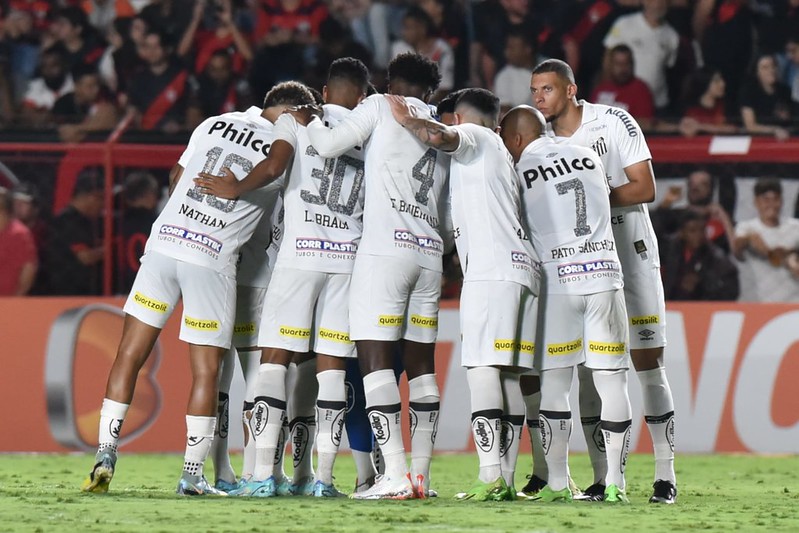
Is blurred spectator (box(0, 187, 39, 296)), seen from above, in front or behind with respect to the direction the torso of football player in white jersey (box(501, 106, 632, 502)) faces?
in front

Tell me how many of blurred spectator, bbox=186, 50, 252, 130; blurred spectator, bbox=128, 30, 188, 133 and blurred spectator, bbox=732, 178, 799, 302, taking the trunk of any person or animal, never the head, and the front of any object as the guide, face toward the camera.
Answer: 3

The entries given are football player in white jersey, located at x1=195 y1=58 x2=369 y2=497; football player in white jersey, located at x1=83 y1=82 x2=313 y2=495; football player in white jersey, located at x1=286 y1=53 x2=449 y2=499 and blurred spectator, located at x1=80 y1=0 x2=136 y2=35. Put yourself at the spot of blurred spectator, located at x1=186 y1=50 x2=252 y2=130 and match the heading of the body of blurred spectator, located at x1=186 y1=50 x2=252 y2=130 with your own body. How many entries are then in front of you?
3

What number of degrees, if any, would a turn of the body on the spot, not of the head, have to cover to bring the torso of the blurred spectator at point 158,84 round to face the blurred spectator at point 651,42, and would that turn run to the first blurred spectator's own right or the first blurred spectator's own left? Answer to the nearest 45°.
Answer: approximately 90° to the first blurred spectator's own left

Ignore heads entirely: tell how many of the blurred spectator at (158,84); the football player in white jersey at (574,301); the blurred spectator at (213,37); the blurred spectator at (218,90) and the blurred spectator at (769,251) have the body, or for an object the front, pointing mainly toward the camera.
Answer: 4

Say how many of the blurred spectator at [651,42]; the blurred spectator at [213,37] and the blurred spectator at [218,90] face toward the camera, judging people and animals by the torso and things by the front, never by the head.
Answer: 3

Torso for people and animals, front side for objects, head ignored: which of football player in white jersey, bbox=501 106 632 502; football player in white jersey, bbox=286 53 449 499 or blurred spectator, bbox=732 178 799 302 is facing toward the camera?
the blurred spectator

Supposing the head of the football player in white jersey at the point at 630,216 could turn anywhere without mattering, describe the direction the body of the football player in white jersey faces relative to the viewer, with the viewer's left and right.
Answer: facing the viewer and to the left of the viewer

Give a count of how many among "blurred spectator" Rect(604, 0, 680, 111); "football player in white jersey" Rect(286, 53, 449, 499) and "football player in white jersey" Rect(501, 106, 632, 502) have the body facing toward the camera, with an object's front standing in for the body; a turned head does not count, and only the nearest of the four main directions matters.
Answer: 1

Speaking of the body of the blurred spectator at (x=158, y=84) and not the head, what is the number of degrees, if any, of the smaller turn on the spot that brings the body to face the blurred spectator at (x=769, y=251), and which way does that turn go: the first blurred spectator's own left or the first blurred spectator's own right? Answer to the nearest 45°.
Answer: approximately 45° to the first blurred spectator's own left

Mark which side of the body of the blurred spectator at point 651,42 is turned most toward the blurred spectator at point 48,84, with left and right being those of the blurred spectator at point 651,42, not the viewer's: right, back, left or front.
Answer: right

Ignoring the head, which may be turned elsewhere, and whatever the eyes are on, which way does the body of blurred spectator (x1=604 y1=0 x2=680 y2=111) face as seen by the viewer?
toward the camera

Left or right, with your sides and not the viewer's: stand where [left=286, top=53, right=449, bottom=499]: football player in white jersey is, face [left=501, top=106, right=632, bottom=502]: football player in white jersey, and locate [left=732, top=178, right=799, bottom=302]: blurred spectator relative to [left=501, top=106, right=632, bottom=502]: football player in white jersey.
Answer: left

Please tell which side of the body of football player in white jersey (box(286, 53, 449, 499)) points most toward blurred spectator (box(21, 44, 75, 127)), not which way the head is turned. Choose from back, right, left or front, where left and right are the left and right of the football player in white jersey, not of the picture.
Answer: front

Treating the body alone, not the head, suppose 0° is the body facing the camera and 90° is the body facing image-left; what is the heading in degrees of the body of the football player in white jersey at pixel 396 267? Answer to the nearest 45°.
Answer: approximately 135°
